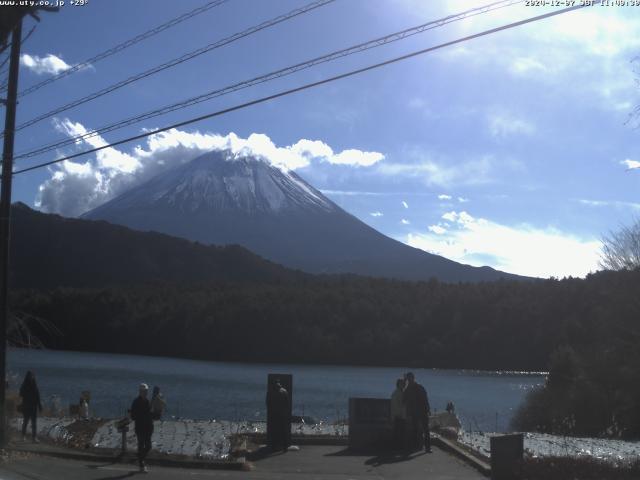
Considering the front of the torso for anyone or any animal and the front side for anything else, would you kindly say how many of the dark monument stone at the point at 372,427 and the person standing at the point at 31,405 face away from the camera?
1

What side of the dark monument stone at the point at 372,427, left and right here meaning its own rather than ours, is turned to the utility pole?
right

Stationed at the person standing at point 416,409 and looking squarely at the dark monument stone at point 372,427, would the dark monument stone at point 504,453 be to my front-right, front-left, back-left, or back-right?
back-left

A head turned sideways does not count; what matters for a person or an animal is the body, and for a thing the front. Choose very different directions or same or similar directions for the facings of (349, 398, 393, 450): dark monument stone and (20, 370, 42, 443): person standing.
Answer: very different directions

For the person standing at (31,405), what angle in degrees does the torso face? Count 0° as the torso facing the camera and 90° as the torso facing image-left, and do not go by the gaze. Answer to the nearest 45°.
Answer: approximately 180°

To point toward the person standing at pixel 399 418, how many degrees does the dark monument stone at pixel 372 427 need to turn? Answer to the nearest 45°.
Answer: approximately 45° to its left

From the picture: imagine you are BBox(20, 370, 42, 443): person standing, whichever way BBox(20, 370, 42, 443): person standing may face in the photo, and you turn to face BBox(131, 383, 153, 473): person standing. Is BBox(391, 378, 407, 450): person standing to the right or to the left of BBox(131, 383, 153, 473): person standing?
left

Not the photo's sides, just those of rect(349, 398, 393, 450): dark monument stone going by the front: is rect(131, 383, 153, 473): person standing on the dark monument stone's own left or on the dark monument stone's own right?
on the dark monument stone's own right

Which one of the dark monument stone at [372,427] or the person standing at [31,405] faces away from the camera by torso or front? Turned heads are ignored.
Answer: the person standing

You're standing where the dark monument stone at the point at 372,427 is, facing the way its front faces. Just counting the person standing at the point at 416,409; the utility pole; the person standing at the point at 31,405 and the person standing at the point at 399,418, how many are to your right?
2

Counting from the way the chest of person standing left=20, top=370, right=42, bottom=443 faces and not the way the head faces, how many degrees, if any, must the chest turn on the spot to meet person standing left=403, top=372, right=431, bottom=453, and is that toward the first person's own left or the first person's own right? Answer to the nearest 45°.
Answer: approximately 135° to the first person's own right

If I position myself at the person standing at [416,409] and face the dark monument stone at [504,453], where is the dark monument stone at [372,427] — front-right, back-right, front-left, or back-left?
back-right

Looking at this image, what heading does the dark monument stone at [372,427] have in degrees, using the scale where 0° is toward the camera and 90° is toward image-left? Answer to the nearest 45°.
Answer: approximately 0°
